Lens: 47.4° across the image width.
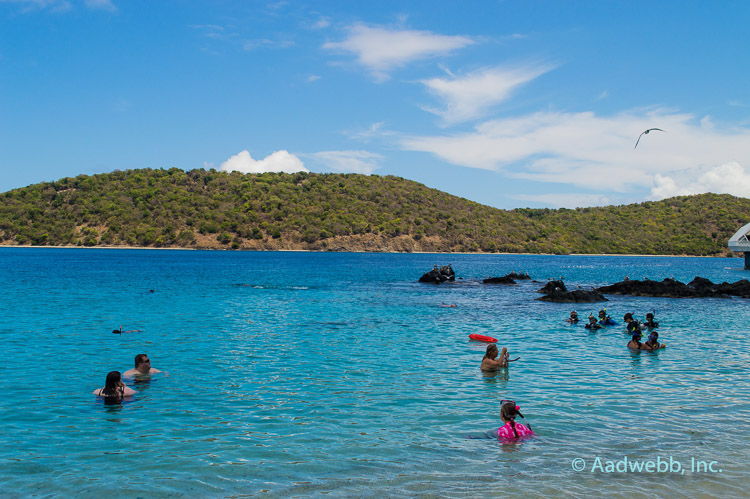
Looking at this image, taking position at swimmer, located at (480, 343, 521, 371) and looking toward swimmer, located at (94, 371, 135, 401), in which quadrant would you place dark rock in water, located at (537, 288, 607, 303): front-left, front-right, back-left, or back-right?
back-right

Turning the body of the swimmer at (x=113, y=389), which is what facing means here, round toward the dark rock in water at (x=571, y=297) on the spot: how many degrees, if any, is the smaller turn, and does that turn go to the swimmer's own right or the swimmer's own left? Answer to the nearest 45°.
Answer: approximately 45° to the swimmer's own right

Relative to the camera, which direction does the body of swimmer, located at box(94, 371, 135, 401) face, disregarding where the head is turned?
away from the camera

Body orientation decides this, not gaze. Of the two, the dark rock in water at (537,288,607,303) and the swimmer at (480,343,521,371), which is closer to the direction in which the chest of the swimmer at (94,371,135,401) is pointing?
the dark rock in water

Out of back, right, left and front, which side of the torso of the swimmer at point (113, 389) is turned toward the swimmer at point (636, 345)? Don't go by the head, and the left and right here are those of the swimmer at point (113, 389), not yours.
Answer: right

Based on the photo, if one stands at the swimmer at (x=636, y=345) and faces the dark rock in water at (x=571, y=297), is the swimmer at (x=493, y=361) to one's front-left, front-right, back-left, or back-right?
back-left

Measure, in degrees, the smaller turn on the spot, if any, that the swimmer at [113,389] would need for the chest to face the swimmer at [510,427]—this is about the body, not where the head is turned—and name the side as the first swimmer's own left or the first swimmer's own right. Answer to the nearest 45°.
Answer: approximately 135° to the first swimmer's own right

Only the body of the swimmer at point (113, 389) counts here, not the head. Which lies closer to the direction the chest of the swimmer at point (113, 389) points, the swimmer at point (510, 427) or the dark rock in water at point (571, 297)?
the dark rock in water
